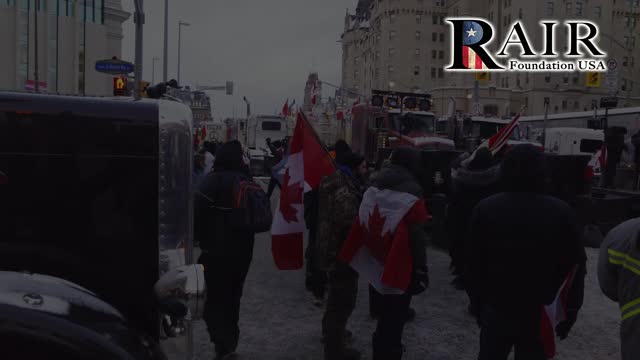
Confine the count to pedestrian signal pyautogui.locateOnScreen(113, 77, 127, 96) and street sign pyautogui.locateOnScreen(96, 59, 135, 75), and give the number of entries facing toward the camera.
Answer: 2

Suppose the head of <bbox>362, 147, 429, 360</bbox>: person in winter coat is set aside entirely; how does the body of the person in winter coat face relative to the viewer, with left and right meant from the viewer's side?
facing away from the viewer and to the right of the viewer

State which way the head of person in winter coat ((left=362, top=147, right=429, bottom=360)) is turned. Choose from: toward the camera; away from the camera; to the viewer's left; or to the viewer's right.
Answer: away from the camera

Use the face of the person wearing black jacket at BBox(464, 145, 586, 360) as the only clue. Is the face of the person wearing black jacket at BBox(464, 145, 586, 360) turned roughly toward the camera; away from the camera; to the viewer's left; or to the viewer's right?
away from the camera

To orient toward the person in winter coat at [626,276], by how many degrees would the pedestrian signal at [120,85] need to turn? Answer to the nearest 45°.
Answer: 0° — it already faces them

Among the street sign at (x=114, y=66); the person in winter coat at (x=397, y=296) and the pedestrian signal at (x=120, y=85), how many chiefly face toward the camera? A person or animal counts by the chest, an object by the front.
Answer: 2

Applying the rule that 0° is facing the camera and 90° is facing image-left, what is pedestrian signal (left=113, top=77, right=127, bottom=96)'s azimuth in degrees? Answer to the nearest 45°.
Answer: approximately 0°
